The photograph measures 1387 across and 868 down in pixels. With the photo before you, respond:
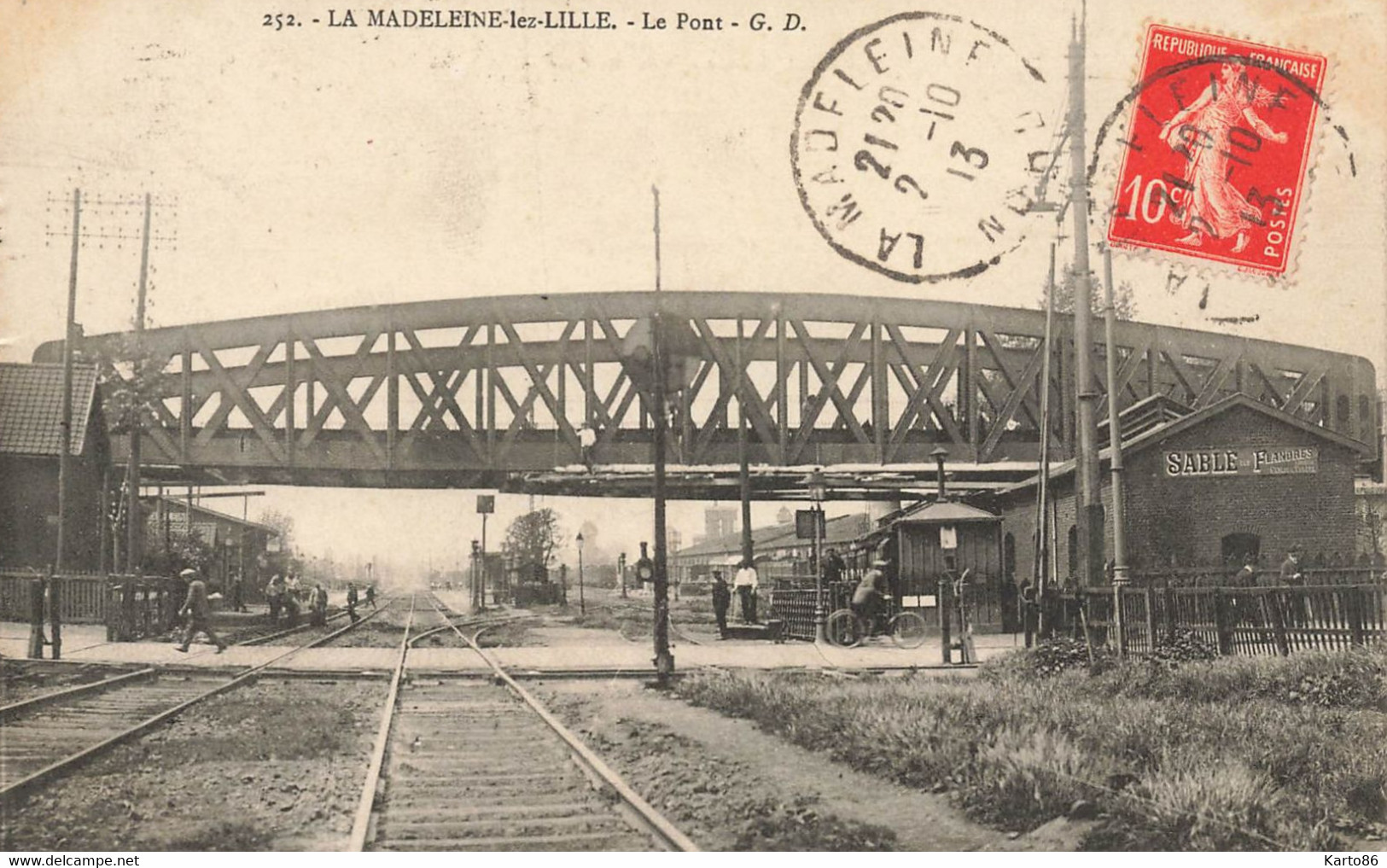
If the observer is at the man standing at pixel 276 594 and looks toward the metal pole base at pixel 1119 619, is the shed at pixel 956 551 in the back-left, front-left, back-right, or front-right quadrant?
front-left

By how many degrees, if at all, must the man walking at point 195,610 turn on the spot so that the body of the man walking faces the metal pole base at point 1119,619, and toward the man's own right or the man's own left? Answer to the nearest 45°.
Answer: approximately 135° to the man's own left

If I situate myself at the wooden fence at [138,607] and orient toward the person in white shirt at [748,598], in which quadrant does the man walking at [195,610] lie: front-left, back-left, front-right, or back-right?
front-right

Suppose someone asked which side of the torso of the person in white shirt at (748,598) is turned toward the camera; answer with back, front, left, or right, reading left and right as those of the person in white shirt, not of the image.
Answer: front

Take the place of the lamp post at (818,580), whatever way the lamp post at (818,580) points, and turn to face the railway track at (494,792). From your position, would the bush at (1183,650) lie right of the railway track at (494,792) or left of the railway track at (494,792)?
left

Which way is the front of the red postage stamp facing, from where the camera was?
facing the viewer

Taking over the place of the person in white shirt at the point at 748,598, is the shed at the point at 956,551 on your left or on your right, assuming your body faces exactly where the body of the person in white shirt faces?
on your left

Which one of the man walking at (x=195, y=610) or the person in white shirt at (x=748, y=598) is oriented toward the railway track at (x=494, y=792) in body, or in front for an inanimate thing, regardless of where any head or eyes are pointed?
the person in white shirt

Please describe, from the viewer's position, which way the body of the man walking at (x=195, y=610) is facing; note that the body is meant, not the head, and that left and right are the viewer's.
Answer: facing to the left of the viewer

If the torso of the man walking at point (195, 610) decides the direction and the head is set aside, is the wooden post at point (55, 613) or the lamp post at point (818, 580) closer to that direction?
the wooden post
